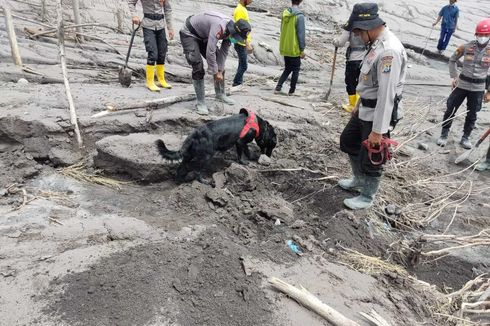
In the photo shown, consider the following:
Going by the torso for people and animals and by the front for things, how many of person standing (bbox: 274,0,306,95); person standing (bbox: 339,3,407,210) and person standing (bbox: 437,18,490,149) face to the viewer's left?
1

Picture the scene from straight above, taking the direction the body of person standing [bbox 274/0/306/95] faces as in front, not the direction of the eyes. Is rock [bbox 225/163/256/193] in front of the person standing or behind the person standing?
behind

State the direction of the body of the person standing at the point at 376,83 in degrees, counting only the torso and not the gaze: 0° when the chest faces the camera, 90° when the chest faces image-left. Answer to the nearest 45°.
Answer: approximately 90°

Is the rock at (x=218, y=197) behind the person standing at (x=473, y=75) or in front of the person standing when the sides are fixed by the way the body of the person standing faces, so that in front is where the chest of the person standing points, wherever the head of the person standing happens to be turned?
in front

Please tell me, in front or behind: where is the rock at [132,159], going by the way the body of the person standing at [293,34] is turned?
behind

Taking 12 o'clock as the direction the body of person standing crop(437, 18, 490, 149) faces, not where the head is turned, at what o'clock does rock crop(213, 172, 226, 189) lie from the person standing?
The rock is roughly at 1 o'clock from the person standing.

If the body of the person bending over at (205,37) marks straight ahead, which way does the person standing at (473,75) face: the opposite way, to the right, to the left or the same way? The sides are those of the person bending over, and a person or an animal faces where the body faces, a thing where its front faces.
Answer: to the right

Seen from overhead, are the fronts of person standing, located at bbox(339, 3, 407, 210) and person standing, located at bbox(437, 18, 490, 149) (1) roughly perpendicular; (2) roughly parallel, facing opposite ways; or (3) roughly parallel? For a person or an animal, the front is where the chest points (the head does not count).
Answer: roughly perpendicular

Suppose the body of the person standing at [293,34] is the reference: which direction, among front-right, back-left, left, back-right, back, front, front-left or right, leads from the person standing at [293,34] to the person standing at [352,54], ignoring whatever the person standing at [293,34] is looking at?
right
